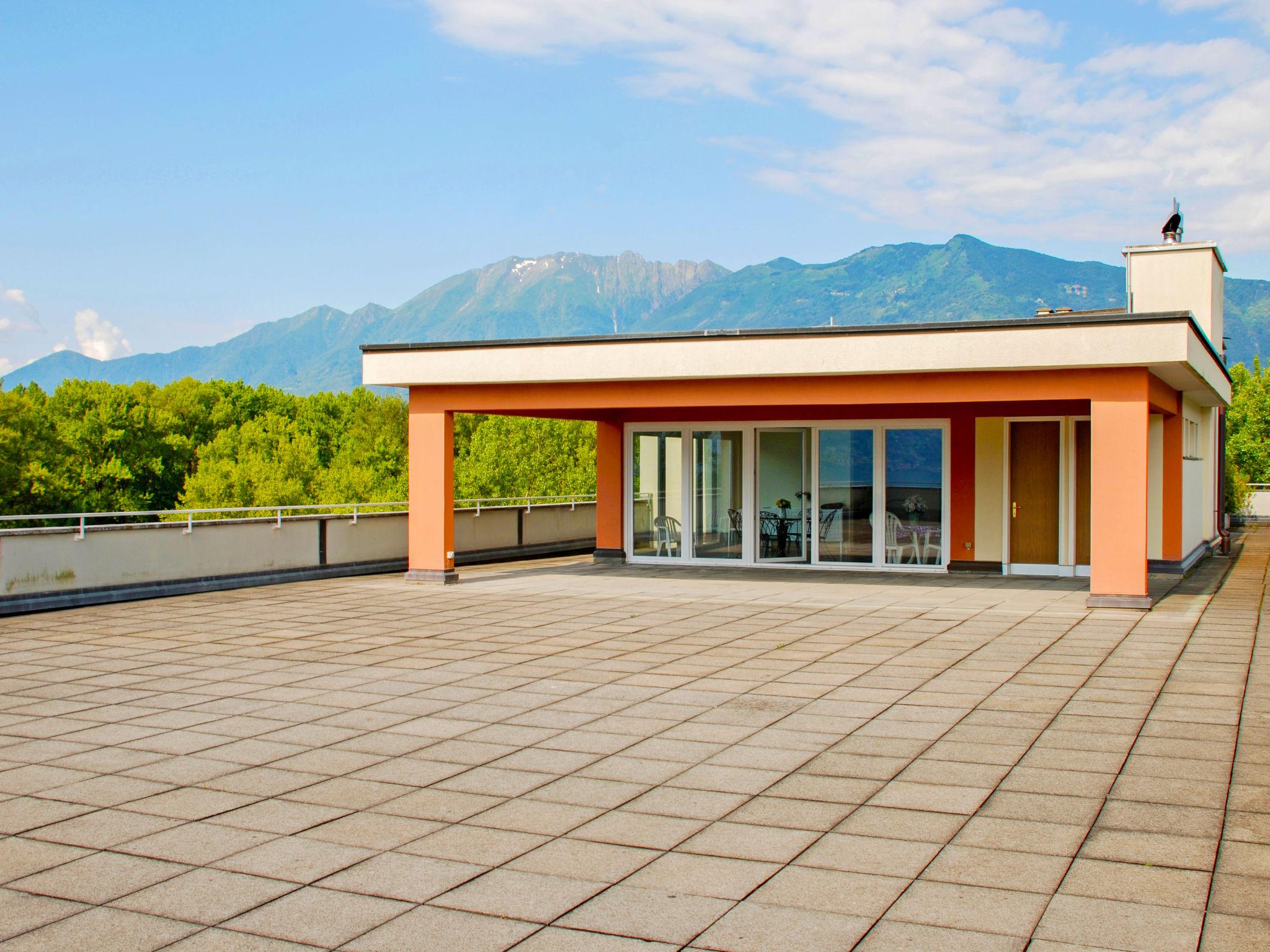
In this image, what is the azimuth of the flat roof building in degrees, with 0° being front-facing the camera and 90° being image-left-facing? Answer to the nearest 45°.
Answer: approximately 0°

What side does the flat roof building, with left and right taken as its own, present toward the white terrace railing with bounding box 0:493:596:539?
right

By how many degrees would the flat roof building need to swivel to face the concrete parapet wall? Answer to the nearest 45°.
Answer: approximately 90° to its right

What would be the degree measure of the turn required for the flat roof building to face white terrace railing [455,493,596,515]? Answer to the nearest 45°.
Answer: approximately 135° to its right
